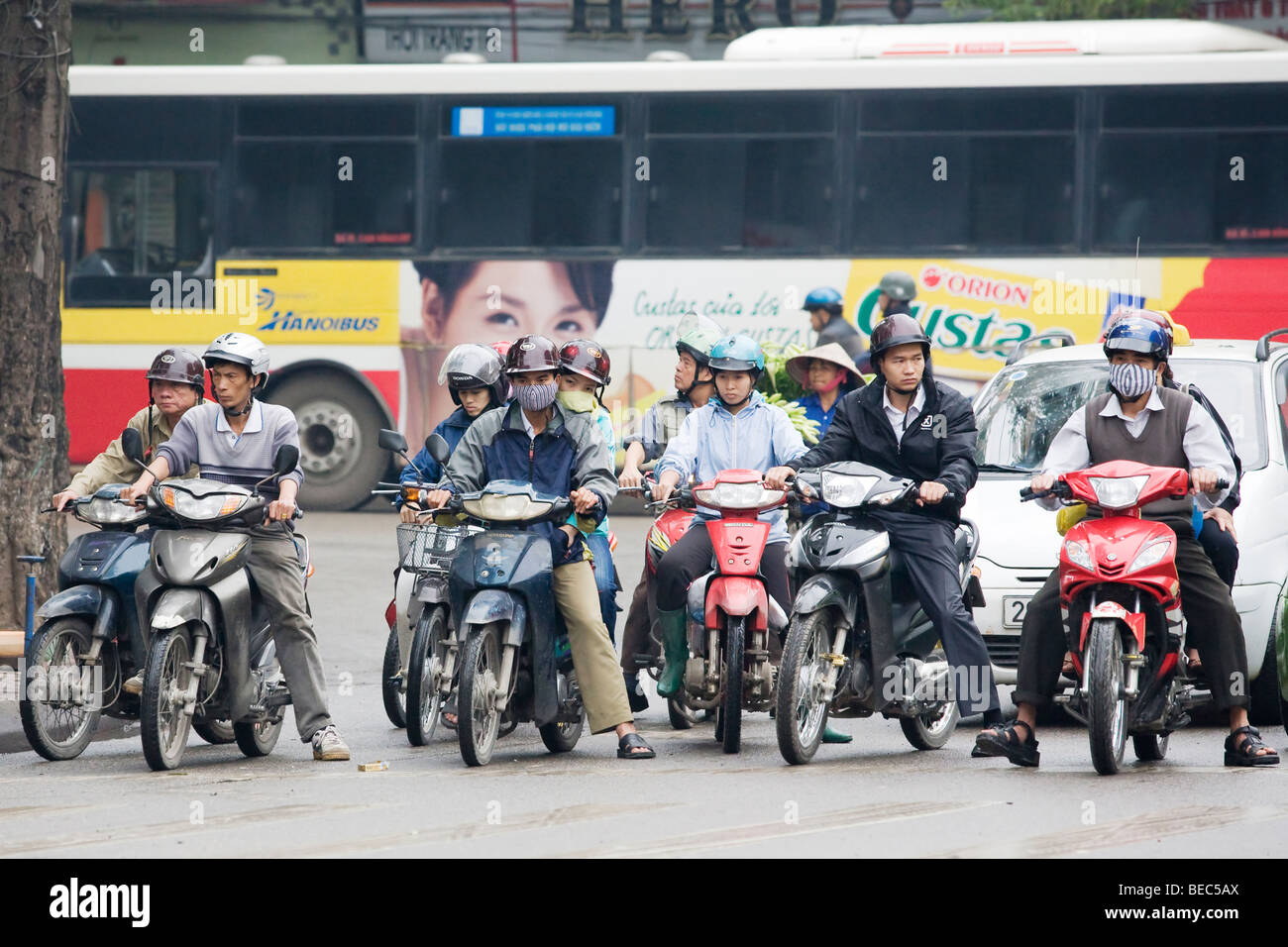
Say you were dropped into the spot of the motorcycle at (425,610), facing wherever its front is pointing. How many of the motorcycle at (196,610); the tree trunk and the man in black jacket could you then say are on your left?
1

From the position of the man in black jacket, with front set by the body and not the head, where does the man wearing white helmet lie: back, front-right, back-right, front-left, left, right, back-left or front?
front-right

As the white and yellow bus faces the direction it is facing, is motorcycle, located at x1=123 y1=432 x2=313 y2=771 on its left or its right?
on its left

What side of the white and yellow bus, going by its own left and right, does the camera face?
left

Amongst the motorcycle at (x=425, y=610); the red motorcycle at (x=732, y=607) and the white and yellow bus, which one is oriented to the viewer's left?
the white and yellow bus

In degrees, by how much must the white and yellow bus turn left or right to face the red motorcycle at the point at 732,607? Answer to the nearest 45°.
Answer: approximately 90° to its left

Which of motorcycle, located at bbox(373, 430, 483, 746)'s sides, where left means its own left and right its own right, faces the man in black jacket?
left

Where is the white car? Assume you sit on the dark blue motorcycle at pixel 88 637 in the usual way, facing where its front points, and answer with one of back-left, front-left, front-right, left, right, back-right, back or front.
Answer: back-left

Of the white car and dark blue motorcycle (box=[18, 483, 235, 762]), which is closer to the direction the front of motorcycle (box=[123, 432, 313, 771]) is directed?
the dark blue motorcycle

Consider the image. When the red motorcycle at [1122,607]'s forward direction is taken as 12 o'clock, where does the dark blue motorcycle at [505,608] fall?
The dark blue motorcycle is roughly at 3 o'clock from the red motorcycle.

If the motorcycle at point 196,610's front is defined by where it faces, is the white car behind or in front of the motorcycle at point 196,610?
behind
